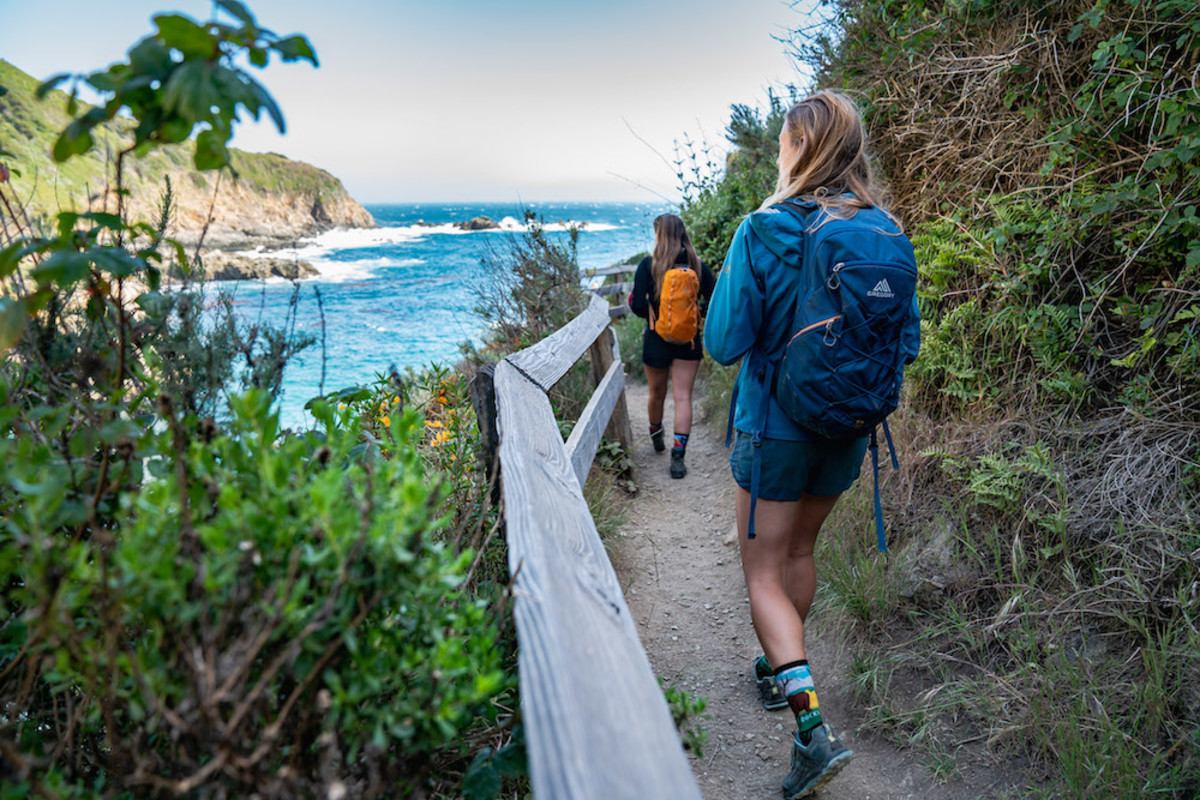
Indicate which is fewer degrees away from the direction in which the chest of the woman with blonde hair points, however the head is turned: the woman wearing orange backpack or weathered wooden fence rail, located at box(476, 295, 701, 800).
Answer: the woman wearing orange backpack

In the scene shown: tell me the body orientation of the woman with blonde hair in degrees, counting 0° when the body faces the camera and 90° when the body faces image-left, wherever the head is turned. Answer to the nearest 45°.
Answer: approximately 135°

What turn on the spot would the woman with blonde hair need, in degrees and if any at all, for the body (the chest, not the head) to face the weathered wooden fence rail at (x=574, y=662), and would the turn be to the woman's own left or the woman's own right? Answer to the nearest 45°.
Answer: approximately 135° to the woman's own left

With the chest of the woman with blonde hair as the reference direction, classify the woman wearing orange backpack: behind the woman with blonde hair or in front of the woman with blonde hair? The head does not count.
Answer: in front

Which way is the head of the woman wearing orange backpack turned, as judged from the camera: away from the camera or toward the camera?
away from the camera

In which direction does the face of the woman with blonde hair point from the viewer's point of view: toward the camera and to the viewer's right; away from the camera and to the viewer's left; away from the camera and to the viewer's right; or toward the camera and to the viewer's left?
away from the camera and to the viewer's left
